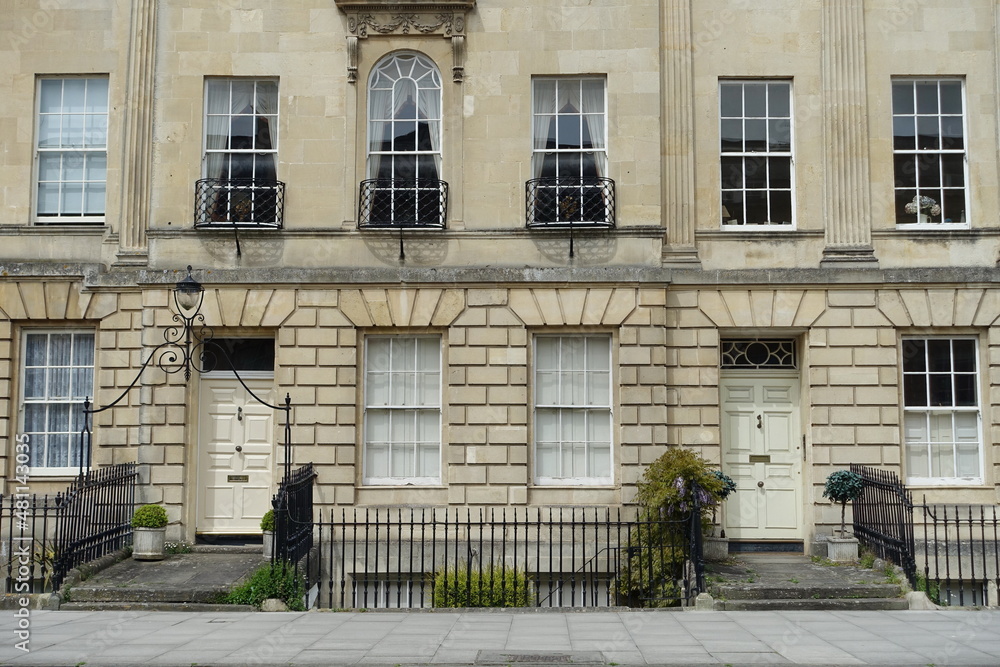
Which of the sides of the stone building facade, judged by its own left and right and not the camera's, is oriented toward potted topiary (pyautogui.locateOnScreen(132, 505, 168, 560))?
right

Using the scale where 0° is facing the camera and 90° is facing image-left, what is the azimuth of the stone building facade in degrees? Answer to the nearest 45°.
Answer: approximately 0°

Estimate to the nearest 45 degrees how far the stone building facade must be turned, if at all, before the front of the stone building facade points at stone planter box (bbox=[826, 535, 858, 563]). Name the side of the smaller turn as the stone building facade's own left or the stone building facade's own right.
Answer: approximately 90° to the stone building facade's own left

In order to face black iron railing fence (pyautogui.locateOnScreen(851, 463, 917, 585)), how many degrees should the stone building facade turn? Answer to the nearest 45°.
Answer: approximately 90° to its left

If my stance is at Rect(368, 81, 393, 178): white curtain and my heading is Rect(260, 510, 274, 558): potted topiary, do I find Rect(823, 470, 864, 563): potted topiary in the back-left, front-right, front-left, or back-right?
back-left

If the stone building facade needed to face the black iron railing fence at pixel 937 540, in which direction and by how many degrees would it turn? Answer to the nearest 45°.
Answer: approximately 90° to its left

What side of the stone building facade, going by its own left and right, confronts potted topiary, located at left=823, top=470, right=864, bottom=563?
left

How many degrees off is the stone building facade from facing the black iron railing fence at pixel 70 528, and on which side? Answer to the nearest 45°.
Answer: approximately 90° to its right
